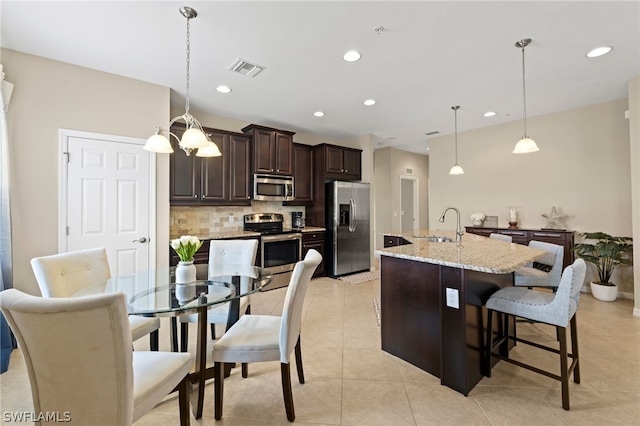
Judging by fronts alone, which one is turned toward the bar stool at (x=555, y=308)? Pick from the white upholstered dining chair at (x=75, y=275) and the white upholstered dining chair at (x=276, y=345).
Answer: the white upholstered dining chair at (x=75, y=275)

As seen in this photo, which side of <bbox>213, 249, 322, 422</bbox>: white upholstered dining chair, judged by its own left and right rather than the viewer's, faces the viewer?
left

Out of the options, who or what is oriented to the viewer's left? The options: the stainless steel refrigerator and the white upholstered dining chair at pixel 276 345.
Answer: the white upholstered dining chair

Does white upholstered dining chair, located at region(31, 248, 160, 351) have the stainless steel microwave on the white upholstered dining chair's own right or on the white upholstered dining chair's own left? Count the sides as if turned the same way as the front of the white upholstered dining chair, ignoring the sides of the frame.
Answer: on the white upholstered dining chair's own left

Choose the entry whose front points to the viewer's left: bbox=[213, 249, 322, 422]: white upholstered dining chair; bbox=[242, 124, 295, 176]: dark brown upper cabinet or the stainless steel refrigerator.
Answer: the white upholstered dining chair

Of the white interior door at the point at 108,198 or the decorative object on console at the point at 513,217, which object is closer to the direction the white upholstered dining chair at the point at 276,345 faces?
the white interior door

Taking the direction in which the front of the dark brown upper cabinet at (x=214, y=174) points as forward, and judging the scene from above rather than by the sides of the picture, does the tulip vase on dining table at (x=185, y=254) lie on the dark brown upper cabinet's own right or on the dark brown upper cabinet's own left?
on the dark brown upper cabinet's own right

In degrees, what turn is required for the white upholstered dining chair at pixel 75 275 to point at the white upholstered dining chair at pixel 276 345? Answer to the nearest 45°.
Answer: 0° — it already faces it

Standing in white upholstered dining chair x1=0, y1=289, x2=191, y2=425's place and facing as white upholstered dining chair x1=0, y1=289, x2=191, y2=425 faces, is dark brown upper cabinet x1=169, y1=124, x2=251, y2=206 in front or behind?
in front

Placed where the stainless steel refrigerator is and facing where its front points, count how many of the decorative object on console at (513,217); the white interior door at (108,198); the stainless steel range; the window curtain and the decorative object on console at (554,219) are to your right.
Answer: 3

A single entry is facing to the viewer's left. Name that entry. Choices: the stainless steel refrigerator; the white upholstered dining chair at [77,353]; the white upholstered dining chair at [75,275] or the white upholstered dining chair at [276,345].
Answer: the white upholstered dining chair at [276,345]

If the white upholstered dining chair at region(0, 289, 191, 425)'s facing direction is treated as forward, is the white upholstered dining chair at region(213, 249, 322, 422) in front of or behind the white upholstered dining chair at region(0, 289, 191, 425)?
in front

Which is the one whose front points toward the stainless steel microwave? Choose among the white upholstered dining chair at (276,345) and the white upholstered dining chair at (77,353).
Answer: the white upholstered dining chair at (77,353)

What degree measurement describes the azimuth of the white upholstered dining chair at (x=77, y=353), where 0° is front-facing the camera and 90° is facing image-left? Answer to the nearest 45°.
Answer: approximately 225°

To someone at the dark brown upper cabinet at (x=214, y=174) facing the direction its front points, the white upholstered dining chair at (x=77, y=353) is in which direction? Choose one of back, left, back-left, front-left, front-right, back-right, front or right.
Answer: front-right

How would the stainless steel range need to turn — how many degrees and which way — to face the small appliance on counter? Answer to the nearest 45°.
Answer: approximately 90° to its left
